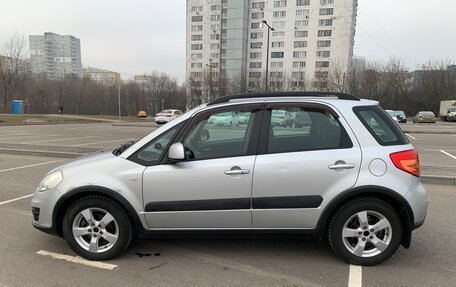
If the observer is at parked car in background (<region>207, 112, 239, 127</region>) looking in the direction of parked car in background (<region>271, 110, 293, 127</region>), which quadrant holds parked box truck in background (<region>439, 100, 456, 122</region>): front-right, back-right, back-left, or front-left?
front-left

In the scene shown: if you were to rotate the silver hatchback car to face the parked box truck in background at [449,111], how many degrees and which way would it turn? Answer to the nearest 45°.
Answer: approximately 135° to its right

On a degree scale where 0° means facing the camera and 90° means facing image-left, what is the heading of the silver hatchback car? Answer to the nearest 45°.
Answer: approximately 90°

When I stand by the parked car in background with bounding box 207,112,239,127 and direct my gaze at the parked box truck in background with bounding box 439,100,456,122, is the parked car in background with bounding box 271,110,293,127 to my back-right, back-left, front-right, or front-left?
front-right
